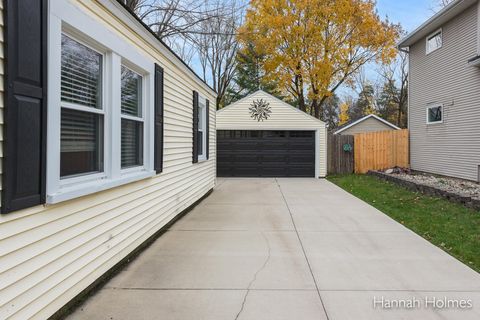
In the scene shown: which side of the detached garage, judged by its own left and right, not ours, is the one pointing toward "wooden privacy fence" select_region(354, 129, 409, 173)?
left

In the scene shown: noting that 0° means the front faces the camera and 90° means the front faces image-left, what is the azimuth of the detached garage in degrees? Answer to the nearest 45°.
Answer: approximately 0°

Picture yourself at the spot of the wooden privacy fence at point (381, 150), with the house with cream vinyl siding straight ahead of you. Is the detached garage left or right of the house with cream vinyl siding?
right

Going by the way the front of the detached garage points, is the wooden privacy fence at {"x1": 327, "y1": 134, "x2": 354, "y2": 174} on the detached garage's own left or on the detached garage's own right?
on the detached garage's own left

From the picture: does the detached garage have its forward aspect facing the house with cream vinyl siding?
yes

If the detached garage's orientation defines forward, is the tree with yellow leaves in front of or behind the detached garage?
behind

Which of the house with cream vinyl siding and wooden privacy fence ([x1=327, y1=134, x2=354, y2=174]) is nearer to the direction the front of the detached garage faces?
the house with cream vinyl siding

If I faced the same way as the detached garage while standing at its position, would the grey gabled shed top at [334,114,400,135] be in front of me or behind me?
behind

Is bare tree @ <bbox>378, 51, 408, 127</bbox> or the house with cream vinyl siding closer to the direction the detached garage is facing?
the house with cream vinyl siding

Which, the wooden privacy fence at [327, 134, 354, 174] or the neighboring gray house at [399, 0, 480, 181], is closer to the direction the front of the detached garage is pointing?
the neighboring gray house

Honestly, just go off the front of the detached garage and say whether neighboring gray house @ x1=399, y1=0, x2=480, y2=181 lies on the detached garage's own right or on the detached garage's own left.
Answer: on the detached garage's own left

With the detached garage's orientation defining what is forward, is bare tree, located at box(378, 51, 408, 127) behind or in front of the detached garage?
behind

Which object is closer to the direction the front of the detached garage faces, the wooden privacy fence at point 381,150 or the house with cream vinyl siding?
the house with cream vinyl siding
